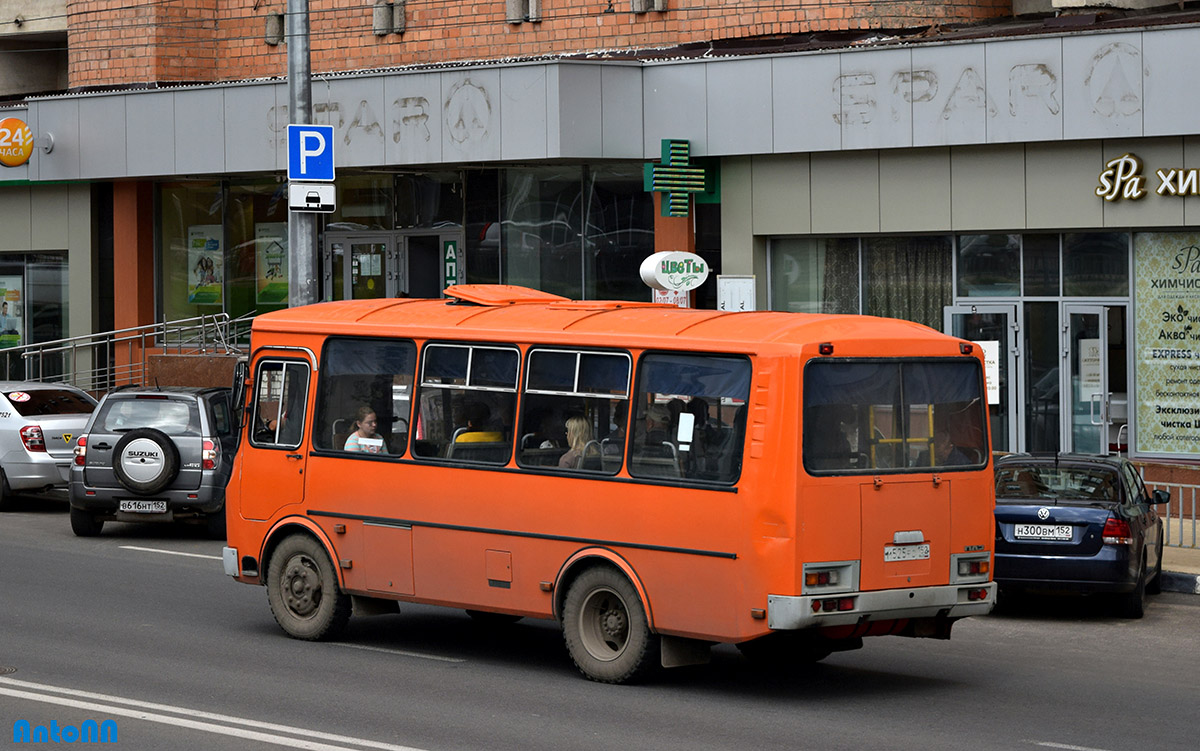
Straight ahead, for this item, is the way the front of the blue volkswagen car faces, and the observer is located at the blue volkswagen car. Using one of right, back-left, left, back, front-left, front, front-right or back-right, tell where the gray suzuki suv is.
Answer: left

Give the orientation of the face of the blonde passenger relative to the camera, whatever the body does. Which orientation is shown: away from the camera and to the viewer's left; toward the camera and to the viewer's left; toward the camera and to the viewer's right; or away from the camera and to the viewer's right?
away from the camera and to the viewer's left

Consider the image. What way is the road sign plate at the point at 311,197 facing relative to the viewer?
toward the camera

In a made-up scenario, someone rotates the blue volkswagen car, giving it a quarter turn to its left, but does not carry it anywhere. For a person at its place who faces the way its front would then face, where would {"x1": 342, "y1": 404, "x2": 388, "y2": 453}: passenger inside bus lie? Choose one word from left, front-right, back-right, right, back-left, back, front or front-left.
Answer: front-left

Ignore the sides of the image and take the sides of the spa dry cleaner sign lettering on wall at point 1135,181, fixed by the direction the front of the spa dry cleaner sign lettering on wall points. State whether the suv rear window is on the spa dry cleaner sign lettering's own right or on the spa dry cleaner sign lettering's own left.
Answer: on the spa dry cleaner sign lettering's own right

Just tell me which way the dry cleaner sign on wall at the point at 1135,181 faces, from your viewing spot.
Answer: facing the viewer

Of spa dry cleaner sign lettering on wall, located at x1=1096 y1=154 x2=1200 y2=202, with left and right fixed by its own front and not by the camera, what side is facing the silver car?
right

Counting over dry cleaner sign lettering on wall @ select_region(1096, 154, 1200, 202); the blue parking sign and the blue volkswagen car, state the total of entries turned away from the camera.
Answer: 1

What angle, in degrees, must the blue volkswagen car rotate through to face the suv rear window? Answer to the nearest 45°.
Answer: approximately 90° to its left

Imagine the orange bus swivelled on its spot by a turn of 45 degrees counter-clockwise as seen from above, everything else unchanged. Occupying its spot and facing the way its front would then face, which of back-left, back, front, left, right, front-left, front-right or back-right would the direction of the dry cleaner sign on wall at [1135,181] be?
back-right

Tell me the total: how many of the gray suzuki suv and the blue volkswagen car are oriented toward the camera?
0

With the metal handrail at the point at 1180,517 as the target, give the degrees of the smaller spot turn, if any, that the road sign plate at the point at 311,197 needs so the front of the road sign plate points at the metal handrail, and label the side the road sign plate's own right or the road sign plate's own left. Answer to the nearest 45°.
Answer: approximately 90° to the road sign plate's own left

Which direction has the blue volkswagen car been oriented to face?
away from the camera

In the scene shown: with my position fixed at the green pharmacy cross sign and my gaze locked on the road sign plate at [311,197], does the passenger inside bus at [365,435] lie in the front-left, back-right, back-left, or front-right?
front-left

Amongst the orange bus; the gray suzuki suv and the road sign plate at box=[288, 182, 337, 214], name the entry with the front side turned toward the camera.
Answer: the road sign plate

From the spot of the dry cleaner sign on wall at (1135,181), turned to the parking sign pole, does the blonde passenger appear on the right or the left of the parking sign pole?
left

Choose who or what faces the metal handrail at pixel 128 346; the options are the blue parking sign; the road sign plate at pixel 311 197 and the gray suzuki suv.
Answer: the gray suzuki suv

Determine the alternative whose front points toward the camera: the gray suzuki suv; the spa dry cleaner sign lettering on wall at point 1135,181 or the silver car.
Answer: the spa dry cleaner sign lettering on wall

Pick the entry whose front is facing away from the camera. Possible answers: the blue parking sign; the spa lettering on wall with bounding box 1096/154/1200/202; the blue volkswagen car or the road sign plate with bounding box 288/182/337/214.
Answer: the blue volkswagen car

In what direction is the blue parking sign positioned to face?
toward the camera

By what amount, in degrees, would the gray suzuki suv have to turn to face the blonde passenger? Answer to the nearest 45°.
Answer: approximately 180°
